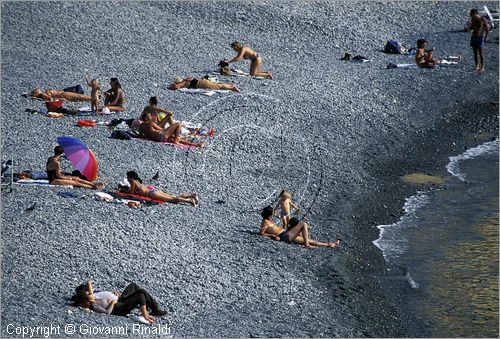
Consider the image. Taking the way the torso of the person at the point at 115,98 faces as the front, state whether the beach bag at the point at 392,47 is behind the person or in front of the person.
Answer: behind

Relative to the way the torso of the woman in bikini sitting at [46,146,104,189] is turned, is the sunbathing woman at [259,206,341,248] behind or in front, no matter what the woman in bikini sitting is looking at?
in front

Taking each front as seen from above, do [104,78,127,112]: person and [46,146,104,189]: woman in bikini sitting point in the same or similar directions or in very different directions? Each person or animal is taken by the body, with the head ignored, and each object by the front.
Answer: very different directions

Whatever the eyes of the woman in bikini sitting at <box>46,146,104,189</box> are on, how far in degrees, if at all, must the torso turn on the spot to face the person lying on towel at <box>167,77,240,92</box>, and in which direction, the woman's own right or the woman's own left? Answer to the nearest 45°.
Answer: approximately 45° to the woman's own left

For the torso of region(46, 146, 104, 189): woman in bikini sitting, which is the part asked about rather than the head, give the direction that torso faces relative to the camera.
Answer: to the viewer's right
